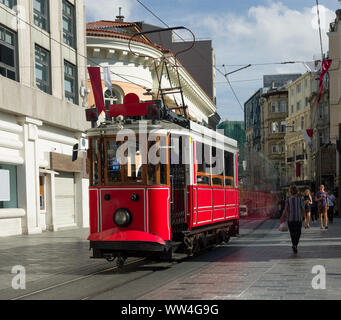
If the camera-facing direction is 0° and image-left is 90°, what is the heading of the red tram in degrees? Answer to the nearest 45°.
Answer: approximately 45°

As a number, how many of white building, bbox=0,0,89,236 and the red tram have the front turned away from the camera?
0

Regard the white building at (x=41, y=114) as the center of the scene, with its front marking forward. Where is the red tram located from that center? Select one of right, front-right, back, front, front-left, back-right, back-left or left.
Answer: front-right

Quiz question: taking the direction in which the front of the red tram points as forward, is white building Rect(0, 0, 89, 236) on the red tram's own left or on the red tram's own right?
on the red tram's own right

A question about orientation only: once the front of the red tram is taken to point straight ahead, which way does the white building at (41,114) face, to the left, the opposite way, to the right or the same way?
to the left
